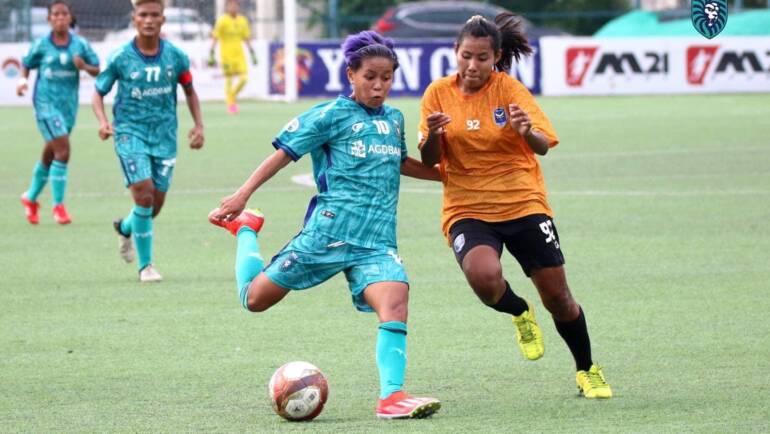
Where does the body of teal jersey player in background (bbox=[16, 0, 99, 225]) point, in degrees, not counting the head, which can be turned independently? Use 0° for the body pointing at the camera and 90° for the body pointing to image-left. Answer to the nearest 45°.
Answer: approximately 0°

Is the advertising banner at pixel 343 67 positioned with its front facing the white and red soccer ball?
yes

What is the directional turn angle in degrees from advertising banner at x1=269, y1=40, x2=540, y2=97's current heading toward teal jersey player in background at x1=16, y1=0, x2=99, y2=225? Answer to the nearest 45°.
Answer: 0° — it already faces them

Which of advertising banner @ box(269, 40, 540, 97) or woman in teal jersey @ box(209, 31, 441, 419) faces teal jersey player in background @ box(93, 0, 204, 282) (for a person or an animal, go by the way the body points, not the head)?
the advertising banner

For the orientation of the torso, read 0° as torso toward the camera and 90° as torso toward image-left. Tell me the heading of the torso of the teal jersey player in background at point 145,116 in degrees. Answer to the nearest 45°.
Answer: approximately 0°

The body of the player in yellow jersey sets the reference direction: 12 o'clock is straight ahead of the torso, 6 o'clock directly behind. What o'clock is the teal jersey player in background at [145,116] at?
The teal jersey player in background is roughly at 12 o'clock from the player in yellow jersey.

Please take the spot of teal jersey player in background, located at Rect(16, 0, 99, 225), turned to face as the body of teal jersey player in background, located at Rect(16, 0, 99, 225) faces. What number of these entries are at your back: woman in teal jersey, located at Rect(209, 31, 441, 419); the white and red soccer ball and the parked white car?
1

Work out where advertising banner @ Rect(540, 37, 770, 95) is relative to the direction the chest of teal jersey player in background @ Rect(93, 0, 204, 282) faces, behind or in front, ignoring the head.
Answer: behind
